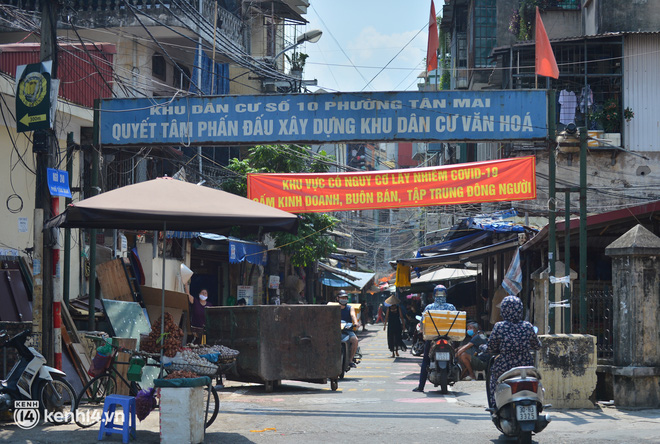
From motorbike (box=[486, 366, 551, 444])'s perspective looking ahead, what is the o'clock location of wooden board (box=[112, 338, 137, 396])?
The wooden board is roughly at 10 o'clock from the motorbike.

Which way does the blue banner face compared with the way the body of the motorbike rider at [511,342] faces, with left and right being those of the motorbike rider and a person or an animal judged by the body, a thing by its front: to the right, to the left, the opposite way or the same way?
the opposite way

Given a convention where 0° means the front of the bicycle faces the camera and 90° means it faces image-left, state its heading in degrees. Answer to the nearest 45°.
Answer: approximately 90°

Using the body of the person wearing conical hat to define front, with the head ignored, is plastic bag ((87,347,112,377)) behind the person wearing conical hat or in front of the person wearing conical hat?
in front

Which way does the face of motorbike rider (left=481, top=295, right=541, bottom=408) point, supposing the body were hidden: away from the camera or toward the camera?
away from the camera

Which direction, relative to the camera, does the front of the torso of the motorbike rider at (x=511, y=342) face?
away from the camera

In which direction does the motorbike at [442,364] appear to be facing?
away from the camera

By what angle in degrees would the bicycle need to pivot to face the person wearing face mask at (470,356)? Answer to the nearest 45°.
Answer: approximately 135° to its right

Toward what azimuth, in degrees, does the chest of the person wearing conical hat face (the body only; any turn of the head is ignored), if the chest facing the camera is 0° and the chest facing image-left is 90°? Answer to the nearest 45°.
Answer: approximately 0°

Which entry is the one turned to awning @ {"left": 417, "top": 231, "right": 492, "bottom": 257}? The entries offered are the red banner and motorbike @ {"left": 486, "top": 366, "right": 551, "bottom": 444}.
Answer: the motorbike
